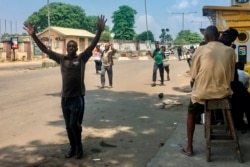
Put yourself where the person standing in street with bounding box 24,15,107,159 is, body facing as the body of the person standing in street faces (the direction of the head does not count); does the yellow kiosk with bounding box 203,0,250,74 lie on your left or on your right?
on your left

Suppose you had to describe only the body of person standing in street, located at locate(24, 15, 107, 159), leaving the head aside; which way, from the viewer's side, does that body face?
toward the camera

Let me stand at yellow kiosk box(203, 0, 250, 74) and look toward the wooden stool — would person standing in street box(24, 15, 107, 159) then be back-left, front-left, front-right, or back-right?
front-right

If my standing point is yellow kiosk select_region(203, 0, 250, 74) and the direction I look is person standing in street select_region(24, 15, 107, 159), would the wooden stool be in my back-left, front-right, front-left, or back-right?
front-left

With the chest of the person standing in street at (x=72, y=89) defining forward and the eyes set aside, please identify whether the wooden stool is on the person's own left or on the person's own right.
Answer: on the person's own left

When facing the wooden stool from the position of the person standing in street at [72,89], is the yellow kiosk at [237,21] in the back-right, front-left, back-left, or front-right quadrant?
front-left

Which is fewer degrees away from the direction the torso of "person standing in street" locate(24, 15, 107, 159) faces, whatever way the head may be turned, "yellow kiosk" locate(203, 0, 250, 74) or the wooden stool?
the wooden stool
